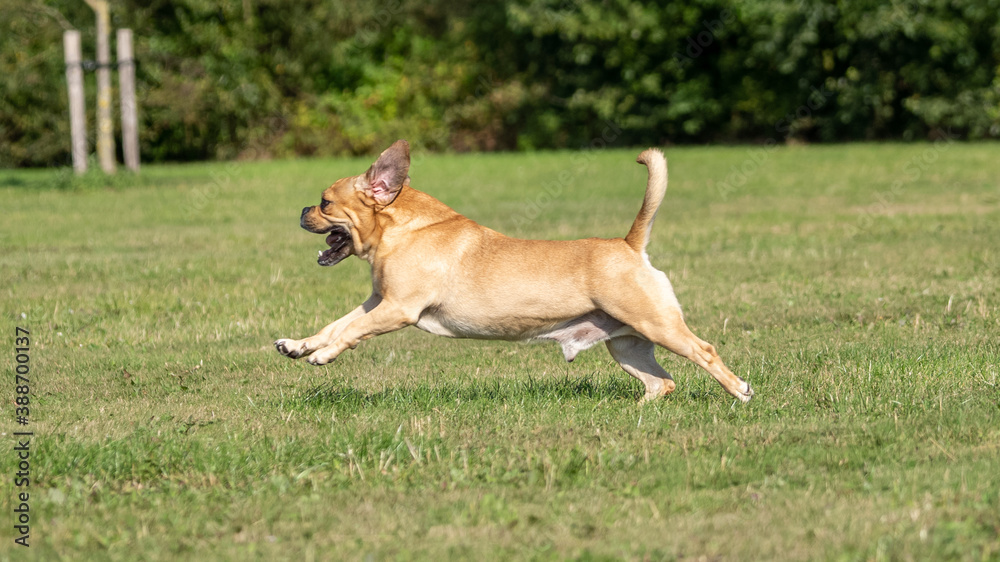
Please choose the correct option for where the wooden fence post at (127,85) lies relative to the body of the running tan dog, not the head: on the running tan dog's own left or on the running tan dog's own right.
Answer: on the running tan dog's own right

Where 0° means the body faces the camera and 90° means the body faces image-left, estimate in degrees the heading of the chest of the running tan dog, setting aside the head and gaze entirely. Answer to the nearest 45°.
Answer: approximately 90°

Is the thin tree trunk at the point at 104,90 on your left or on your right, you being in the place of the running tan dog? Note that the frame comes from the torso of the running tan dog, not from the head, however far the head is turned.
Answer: on your right

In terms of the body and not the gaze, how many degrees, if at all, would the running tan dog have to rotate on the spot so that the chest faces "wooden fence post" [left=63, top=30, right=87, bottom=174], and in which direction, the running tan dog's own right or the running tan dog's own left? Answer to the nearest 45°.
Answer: approximately 45° to the running tan dog's own right
